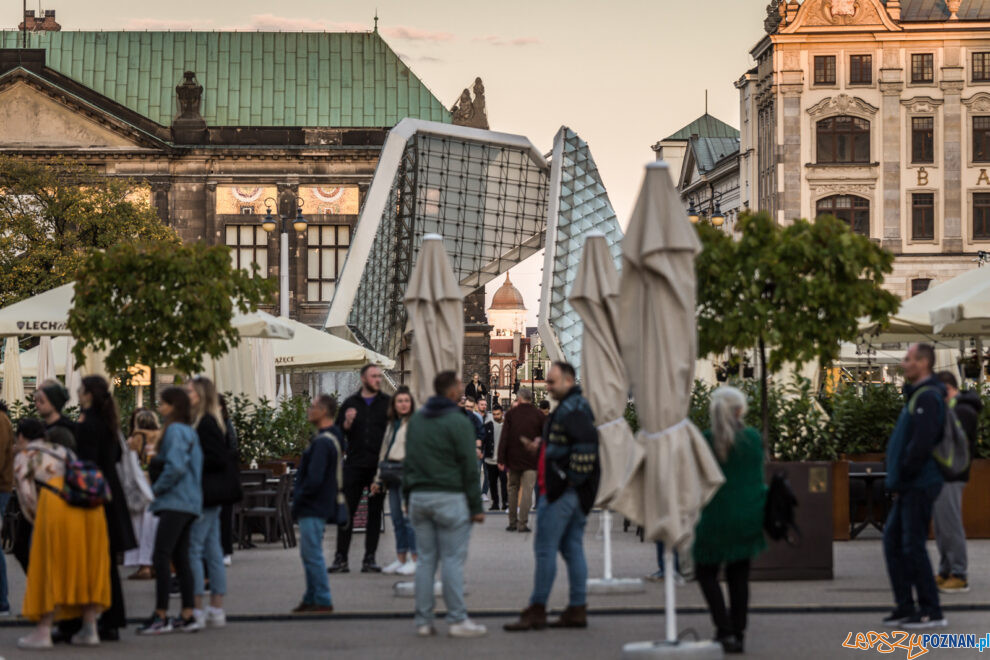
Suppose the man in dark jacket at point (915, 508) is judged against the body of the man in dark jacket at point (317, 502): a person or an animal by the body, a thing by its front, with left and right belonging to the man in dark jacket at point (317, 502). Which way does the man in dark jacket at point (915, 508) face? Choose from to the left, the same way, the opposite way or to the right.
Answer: the same way

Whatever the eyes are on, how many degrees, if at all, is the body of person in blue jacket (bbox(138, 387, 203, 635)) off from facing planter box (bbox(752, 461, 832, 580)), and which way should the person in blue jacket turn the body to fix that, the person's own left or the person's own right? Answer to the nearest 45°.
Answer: approximately 180°

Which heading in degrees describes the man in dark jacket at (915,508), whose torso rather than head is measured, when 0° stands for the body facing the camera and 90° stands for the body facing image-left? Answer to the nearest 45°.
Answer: approximately 90°

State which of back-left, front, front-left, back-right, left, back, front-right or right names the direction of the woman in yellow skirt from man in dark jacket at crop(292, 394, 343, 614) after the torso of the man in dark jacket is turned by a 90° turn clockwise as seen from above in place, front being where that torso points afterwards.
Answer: back-left

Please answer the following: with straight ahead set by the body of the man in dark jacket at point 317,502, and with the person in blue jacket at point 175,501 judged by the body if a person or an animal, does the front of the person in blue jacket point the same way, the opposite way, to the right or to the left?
the same way

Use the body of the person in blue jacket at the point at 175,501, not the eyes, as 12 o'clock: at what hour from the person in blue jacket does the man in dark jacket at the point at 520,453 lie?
The man in dark jacket is roughly at 4 o'clock from the person in blue jacket.

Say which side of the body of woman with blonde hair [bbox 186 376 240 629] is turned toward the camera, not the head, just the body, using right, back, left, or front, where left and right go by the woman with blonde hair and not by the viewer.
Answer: left

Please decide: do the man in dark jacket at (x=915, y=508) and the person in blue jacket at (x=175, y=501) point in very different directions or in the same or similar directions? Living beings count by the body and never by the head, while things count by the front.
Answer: same or similar directions

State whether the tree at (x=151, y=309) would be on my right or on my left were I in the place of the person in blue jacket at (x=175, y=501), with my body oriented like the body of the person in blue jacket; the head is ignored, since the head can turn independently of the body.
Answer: on my right

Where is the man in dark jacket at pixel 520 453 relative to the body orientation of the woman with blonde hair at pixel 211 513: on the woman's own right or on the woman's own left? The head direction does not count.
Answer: on the woman's own right

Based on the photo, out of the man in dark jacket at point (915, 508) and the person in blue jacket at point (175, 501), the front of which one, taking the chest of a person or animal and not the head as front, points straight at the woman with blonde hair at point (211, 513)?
the man in dark jacket

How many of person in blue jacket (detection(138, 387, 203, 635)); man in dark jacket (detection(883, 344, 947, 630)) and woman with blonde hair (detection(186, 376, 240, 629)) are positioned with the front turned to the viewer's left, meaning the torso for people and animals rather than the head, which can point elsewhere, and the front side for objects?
3

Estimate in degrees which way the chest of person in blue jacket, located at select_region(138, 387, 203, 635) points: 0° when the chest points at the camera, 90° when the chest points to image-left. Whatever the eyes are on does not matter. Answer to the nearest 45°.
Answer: approximately 90°

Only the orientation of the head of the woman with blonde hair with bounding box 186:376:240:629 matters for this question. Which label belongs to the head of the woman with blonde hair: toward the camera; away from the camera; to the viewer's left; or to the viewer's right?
to the viewer's left

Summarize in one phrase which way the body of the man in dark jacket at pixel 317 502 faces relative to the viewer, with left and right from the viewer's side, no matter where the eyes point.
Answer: facing to the left of the viewer

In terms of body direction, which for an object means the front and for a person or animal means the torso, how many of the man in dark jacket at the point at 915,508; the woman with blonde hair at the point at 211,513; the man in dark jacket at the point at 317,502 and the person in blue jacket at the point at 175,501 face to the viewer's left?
4

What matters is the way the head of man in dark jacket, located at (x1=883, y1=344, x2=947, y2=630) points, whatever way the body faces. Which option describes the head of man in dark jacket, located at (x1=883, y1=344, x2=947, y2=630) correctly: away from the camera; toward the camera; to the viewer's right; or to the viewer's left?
to the viewer's left

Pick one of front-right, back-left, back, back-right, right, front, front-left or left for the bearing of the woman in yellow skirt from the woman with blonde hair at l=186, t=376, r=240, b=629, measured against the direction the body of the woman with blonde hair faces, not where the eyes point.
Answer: front-left

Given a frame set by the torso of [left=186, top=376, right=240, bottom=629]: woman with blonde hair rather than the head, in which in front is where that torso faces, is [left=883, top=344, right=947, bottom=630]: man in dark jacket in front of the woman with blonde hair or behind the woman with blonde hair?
behind
